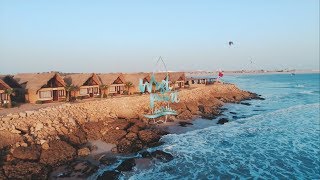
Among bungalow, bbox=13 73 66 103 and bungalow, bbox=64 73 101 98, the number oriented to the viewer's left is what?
0

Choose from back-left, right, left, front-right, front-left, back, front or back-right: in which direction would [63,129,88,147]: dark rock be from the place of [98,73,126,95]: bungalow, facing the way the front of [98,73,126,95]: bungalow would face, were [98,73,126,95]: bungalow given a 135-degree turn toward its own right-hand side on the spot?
left

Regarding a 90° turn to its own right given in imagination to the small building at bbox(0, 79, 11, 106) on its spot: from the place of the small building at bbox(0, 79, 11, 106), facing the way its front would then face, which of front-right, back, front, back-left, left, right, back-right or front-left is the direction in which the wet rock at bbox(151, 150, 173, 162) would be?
left

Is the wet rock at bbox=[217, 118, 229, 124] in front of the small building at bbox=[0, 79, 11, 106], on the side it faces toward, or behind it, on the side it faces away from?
in front

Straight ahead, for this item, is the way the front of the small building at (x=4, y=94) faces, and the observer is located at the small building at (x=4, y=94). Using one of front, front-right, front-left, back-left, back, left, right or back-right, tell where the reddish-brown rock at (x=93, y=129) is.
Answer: front

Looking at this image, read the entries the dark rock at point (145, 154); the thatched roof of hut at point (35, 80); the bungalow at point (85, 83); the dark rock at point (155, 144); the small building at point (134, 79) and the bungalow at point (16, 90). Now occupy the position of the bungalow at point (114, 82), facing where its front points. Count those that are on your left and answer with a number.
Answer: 1

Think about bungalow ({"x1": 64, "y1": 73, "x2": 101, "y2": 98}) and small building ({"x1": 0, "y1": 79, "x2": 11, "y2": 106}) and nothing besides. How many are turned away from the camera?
0

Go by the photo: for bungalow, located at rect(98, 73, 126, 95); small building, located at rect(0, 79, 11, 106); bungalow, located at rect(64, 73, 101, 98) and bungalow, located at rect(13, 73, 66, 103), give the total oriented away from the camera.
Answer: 0

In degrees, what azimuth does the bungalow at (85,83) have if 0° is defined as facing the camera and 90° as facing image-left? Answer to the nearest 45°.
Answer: approximately 315°

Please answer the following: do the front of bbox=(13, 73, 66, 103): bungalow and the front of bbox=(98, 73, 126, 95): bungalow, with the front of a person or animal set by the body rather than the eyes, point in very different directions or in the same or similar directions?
same or similar directions

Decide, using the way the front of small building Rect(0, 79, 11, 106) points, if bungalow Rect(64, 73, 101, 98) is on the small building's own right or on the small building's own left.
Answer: on the small building's own left

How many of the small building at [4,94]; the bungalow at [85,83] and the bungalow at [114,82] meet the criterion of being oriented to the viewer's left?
0

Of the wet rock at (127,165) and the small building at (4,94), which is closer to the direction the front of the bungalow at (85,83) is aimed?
the wet rock

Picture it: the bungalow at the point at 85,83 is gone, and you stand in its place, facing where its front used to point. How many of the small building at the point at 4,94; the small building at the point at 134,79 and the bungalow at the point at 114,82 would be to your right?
1

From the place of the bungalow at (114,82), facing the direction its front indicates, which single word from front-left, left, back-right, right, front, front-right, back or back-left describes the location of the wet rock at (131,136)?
front-right

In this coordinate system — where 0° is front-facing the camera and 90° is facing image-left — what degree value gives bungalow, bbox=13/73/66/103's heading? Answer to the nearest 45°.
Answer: approximately 315°

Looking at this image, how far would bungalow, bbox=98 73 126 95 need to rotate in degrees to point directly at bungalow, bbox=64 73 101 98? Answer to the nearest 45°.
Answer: approximately 90° to its right

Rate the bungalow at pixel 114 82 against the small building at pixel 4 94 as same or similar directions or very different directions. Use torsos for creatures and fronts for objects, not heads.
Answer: same or similar directions

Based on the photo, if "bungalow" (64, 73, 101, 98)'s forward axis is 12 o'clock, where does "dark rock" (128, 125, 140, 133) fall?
The dark rock is roughly at 1 o'clock from the bungalow.

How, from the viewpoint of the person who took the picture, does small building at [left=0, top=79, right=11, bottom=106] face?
facing the viewer and to the right of the viewer

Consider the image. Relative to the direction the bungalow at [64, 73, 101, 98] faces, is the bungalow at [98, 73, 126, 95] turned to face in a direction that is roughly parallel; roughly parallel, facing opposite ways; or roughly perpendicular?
roughly parallel
